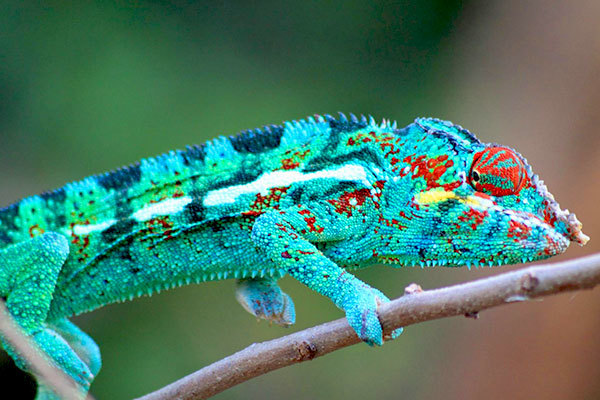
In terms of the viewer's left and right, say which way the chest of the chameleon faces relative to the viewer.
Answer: facing to the right of the viewer
